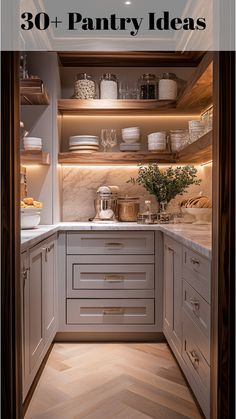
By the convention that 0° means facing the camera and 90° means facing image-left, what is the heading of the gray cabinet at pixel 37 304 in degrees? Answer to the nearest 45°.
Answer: approximately 270°

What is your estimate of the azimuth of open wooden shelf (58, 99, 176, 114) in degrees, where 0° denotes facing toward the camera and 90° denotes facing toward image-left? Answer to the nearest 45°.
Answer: approximately 0°

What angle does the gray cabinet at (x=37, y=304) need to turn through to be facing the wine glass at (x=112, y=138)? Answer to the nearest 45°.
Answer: approximately 45° to its left

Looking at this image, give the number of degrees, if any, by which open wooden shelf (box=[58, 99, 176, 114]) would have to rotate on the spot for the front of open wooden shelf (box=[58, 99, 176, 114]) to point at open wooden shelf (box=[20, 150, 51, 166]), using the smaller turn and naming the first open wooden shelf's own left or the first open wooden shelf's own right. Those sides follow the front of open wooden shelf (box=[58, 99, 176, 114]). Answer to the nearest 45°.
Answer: approximately 45° to the first open wooden shelf's own right

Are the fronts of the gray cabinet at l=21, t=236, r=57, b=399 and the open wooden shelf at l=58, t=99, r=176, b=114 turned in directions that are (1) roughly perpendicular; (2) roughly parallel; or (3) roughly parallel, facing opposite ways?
roughly perpendicular

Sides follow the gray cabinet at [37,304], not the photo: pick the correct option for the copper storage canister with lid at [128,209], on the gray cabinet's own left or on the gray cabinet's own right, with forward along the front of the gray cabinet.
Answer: on the gray cabinet's own left

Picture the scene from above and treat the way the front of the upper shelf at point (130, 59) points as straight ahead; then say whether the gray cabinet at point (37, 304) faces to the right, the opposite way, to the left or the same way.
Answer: to the left
